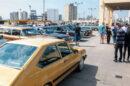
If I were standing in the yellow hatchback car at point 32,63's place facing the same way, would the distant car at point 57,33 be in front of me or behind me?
in front
